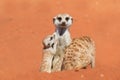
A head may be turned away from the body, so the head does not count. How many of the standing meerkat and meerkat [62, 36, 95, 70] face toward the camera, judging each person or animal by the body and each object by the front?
1

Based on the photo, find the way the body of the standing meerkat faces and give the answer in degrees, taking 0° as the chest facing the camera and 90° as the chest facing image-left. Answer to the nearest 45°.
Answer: approximately 0°
